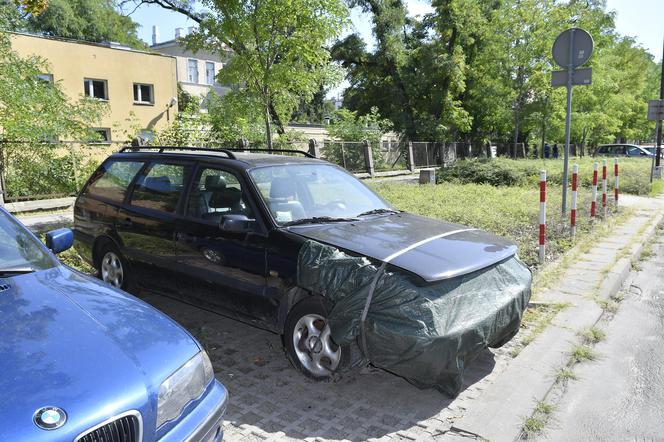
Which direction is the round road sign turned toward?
away from the camera

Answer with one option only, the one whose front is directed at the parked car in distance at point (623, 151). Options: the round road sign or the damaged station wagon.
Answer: the round road sign

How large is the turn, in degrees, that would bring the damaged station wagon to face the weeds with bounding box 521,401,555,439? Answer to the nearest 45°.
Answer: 0° — it already faces it

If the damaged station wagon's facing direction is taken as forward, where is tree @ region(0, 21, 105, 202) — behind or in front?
behind

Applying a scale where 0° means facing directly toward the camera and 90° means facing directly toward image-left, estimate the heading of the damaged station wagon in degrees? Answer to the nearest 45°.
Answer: approximately 315°

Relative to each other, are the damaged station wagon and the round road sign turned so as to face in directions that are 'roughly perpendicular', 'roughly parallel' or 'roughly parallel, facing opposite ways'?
roughly perpendicular

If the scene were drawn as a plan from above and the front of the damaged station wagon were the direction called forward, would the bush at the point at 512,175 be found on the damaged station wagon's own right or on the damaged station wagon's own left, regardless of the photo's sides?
on the damaged station wagon's own left

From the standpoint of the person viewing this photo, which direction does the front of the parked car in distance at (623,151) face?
facing to the right of the viewer

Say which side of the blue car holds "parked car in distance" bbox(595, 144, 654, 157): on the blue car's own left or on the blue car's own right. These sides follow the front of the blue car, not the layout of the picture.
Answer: on the blue car's own left

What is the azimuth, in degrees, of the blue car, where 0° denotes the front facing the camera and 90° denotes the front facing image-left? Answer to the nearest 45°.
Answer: approximately 315°
